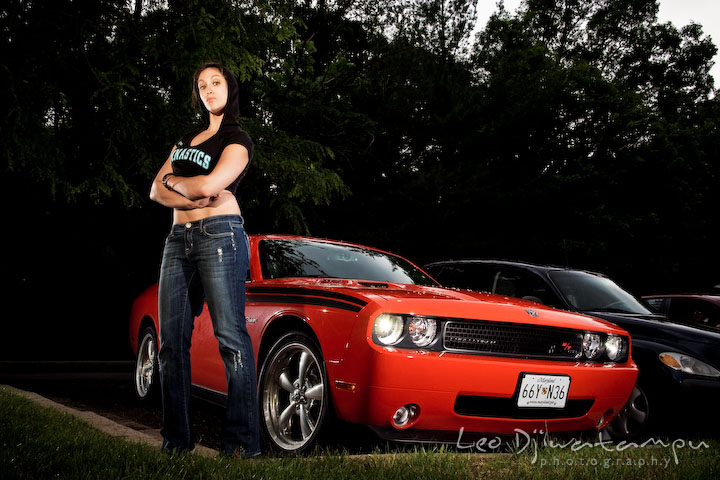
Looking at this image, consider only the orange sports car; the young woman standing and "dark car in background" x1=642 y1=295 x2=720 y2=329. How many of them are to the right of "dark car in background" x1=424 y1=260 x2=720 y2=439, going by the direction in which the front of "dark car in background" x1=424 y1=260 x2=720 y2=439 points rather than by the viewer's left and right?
2

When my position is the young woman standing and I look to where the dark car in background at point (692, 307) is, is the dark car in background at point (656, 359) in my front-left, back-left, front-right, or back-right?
front-right

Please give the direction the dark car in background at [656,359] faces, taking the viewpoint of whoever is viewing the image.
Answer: facing the viewer and to the right of the viewer

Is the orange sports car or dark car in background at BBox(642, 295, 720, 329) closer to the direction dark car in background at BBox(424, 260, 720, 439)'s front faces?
the orange sports car

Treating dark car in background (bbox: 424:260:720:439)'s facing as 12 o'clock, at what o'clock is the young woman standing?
The young woman standing is roughly at 3 o'clock from the dark car in background.

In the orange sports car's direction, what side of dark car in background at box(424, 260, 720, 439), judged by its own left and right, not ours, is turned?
right

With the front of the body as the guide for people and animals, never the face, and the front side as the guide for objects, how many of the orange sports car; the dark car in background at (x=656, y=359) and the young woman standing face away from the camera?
0

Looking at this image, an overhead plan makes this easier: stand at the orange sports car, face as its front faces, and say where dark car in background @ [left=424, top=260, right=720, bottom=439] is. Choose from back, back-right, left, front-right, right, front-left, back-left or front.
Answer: left

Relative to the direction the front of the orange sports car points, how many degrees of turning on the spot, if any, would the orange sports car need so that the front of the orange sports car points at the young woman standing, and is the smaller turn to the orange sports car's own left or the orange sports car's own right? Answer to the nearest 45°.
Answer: approximately 135° to the orange sports car's own right

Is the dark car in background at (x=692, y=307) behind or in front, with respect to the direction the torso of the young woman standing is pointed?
behind
